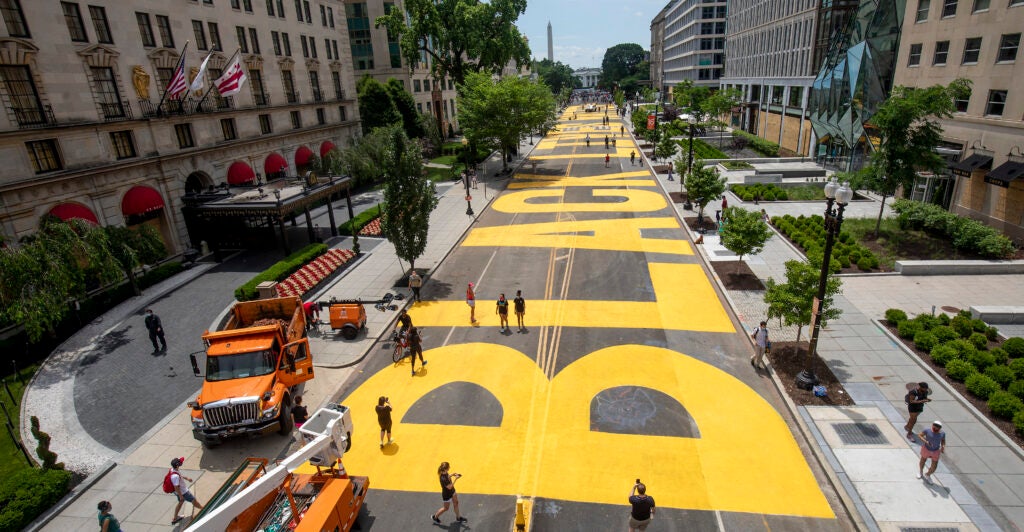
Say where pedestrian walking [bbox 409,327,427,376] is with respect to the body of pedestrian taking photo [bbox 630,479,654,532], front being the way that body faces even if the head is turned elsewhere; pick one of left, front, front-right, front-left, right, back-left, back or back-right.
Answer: front-left

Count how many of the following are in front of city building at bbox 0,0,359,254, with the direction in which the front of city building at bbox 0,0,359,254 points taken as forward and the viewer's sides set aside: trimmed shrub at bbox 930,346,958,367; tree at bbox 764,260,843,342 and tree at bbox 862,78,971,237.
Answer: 3

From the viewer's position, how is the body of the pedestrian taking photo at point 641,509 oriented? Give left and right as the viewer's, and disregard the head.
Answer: facing away from the viewer

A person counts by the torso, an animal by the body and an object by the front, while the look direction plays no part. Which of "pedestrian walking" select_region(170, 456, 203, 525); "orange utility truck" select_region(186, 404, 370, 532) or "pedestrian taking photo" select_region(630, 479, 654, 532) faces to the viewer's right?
"pedestrian walking" select_region(170, 456, 203, 525)

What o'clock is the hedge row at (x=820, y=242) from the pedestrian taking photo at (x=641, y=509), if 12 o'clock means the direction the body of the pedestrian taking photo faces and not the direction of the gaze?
The hedge row is roughly at 1 o'clock from the pedestrian taking photo.

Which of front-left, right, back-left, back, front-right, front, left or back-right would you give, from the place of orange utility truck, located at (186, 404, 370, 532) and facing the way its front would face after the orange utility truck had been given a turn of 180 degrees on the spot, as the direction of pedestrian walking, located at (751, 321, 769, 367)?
front-right

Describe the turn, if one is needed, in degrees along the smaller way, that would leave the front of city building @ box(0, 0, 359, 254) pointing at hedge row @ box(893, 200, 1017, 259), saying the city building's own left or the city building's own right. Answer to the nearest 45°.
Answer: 0° — it already faces it

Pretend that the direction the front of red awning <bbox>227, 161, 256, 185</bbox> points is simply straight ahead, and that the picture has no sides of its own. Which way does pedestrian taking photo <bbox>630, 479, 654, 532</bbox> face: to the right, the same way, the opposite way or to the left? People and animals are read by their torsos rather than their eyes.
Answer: to the left

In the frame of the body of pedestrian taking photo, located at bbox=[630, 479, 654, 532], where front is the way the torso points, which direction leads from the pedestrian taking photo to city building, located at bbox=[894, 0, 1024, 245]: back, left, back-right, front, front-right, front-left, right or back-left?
front-right

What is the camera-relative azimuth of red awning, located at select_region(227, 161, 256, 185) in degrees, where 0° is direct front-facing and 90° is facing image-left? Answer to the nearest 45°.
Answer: approximately 315°

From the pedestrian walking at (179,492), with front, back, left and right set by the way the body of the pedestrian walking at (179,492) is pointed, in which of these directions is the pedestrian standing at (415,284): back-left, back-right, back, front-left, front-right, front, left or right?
front-left

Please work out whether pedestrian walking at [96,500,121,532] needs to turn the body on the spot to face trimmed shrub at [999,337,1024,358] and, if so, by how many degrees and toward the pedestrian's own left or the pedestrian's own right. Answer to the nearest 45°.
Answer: approximately 45° to the pedestrian's own right

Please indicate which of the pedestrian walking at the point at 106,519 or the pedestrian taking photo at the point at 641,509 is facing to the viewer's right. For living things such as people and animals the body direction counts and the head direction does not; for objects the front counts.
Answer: the pedestrian walking at the point at 106,519

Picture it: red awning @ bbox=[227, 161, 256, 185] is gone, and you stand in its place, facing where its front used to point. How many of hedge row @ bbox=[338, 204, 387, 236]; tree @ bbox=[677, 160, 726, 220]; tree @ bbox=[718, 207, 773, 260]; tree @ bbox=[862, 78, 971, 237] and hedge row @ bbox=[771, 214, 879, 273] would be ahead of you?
5

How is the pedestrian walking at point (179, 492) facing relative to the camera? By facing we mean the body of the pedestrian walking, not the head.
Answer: to the viewer's right

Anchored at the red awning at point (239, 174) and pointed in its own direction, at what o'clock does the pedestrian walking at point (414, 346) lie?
The pedestrian walking is roughly at 1 o'clock from the red awning.

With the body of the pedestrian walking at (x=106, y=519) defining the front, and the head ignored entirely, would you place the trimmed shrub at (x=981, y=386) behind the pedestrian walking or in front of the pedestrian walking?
in front
